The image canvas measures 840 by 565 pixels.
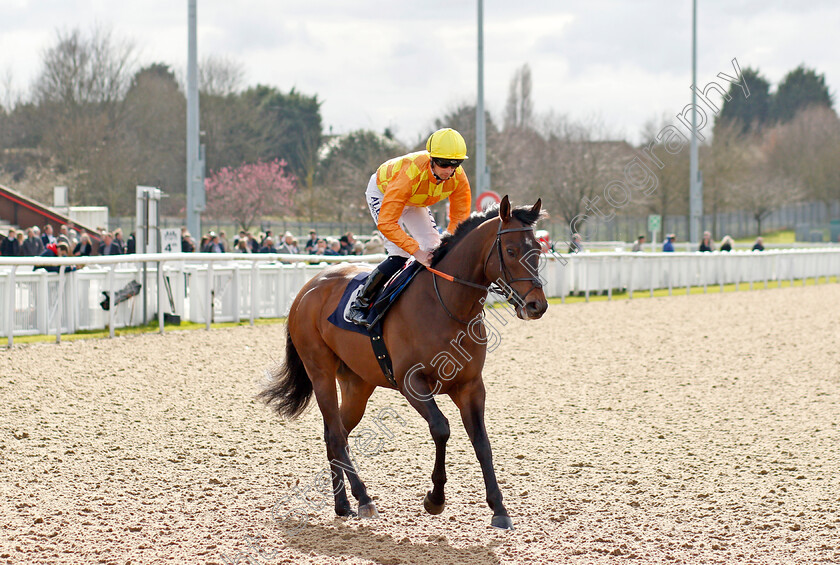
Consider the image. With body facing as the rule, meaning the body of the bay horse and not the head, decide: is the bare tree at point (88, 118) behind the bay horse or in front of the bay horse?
behind

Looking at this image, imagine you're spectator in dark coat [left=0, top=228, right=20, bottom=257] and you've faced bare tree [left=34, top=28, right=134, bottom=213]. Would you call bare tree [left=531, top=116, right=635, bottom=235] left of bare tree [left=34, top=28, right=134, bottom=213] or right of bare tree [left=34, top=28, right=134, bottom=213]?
right

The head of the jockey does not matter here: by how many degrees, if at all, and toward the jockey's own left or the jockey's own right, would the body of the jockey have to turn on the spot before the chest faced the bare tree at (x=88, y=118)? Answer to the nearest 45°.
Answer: approximately 135° to the jockey's own left

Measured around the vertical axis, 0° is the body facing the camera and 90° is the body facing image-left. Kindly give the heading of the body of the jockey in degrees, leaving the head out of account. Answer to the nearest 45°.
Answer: approximately 315°

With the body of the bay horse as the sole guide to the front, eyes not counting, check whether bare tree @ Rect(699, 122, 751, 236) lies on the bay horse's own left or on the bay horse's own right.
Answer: on the bay horse's own left

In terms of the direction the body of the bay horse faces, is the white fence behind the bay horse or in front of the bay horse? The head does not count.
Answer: behind

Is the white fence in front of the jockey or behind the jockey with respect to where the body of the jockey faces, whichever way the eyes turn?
behind

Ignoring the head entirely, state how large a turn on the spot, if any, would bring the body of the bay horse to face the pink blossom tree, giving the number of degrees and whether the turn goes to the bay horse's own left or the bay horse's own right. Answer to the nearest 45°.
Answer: approximately 135° to the bay horse's own left

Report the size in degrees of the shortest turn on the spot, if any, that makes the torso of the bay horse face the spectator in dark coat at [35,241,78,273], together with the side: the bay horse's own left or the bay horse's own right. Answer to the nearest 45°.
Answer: approximately 180°

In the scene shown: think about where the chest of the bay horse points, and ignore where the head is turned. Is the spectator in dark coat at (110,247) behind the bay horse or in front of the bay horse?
behind

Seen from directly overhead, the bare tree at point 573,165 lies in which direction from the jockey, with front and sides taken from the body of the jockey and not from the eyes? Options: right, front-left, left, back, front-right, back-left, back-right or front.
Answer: back-left
